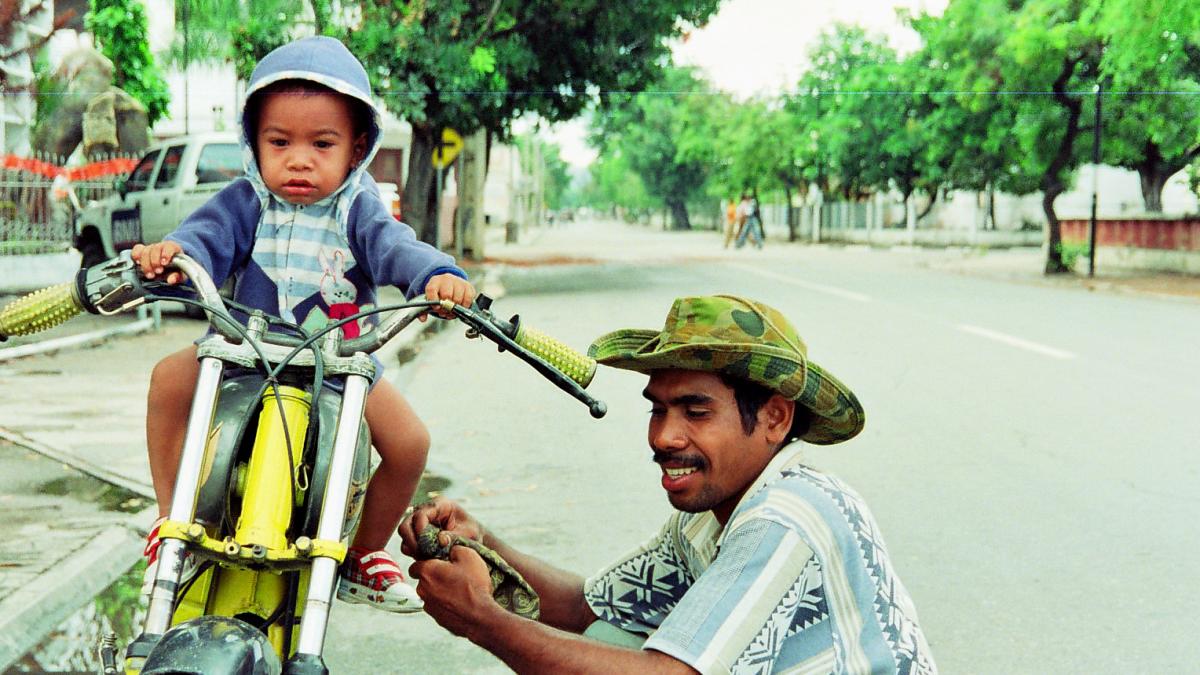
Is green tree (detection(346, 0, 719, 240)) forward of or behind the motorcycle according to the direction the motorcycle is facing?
behind

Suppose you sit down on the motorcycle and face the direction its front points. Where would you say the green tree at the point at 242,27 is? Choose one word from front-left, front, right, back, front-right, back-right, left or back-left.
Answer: back

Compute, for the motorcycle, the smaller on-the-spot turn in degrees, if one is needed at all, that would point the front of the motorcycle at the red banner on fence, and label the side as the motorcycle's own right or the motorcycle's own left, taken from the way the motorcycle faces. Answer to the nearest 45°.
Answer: approximately 180°

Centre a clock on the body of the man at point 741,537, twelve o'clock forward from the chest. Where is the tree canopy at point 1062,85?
The tree canopy is roughly at 5 o'clock from the man.

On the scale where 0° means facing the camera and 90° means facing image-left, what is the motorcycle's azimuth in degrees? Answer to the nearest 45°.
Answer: approximately 0°

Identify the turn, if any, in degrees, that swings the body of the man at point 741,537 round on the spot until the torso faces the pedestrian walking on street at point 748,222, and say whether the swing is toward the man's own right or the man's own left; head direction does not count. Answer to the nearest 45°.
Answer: approximately 135° to the man's own right

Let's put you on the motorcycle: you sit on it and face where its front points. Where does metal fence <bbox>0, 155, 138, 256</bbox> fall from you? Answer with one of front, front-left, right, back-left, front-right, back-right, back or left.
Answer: back

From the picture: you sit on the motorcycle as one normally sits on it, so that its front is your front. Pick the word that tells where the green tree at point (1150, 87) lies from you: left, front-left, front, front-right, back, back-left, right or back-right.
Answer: back-left

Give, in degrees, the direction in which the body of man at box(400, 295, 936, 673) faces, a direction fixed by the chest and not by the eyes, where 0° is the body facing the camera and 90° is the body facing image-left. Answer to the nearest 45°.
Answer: approximately 45°

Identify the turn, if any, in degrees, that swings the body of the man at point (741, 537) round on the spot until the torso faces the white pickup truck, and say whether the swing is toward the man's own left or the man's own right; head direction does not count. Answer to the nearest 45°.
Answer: approximately 90° to the man's own right

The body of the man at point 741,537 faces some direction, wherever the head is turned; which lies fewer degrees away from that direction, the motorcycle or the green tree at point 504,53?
the motorcycle

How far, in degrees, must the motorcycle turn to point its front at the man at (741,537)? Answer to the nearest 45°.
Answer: approximately 90° to its left

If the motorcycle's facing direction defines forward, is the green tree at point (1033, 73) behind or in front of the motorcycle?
behind

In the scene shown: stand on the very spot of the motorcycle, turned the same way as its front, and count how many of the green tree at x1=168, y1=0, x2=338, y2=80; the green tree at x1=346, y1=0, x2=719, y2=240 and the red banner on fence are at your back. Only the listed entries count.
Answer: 3

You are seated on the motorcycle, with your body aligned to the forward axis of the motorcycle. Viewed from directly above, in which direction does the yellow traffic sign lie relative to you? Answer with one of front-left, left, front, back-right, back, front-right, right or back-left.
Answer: back

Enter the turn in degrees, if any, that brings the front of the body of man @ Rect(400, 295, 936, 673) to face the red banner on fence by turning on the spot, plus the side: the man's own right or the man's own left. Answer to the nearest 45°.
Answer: approximately 90° to the man's own right
